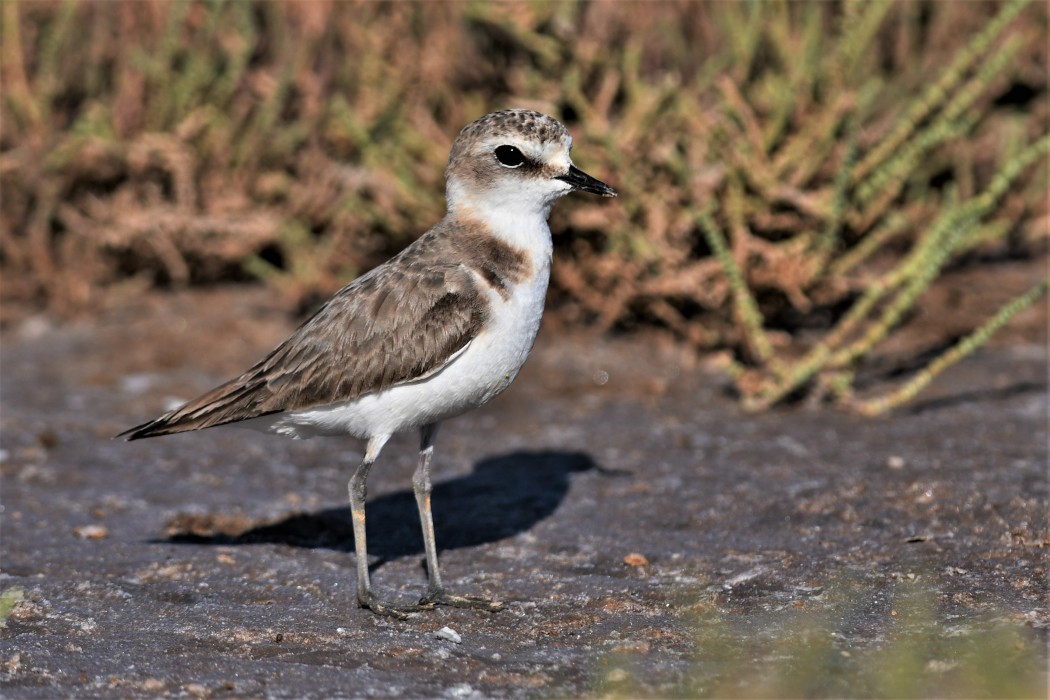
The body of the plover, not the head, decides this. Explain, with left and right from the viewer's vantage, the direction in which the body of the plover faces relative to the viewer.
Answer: facing to the right of the viewer

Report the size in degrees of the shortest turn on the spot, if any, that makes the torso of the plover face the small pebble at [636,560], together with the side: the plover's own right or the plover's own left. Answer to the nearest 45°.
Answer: approximately 45° to the plover's own left

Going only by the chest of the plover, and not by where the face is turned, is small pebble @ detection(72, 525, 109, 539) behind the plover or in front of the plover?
behind

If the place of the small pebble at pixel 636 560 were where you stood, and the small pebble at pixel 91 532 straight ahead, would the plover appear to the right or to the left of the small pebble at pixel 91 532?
left

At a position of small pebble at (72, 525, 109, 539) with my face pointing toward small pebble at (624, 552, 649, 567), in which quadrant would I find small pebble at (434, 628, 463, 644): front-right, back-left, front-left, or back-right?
front-right
